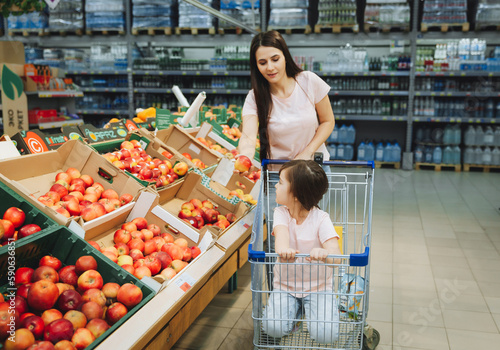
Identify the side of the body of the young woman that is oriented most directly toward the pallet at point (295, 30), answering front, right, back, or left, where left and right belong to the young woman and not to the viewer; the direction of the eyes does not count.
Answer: back

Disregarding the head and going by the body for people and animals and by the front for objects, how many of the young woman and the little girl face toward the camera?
2

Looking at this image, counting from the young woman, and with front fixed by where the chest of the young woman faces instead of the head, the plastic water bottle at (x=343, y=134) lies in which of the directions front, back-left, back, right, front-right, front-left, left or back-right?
back

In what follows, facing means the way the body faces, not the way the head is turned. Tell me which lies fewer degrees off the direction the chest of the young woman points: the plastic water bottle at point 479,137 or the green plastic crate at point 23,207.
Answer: the green plastic crate

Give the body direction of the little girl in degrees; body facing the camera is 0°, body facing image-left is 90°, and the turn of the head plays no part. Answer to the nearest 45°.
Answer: approximately 0°

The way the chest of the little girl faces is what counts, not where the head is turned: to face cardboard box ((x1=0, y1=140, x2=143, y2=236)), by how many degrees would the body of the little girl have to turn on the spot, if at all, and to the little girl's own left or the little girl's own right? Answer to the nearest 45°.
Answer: approximately 135° to the little girl's own right

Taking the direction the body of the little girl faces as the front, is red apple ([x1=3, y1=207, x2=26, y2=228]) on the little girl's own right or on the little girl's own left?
on the little girl's own right
